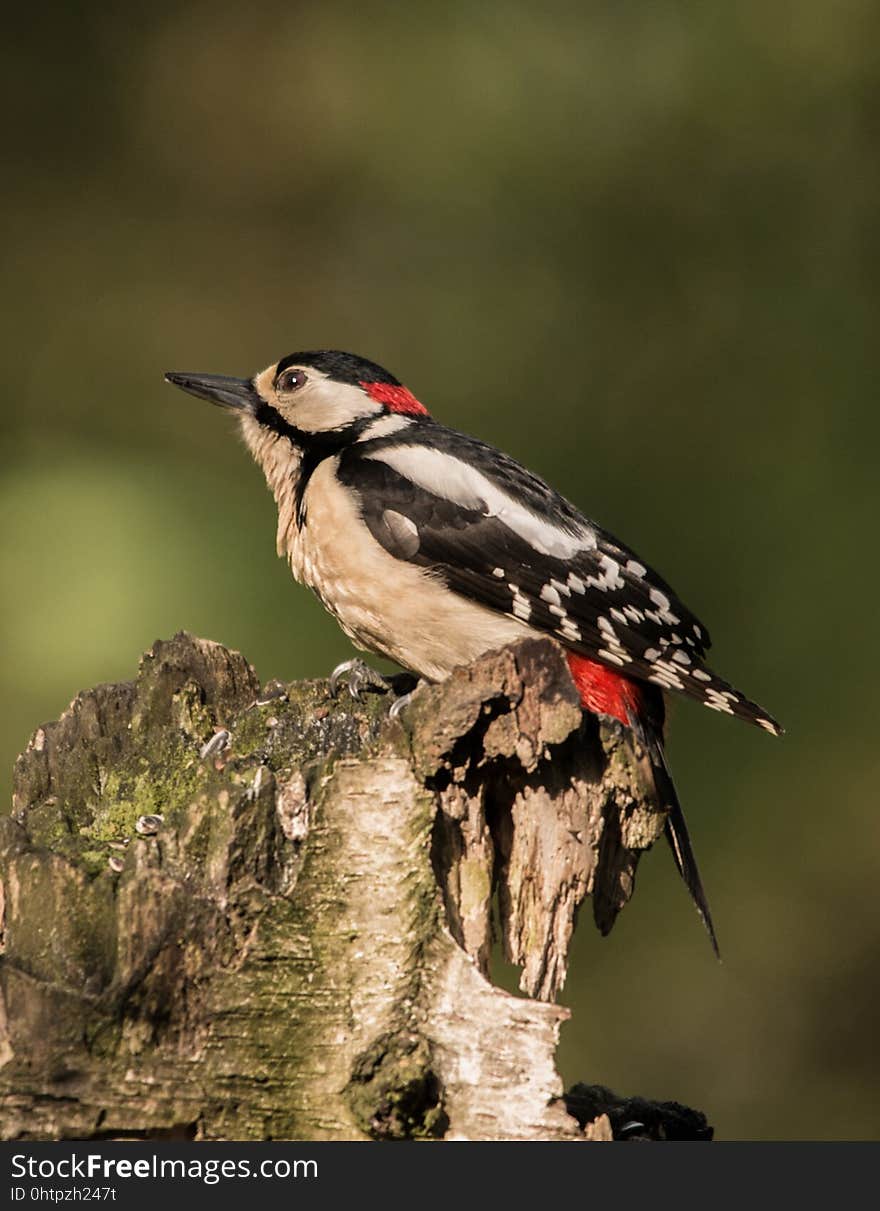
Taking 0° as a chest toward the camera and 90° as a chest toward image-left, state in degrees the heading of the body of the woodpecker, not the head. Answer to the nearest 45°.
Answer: approximately 90°
